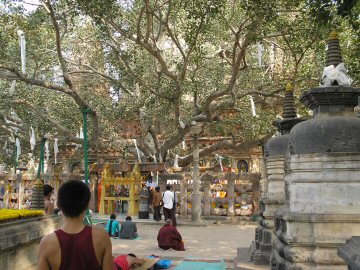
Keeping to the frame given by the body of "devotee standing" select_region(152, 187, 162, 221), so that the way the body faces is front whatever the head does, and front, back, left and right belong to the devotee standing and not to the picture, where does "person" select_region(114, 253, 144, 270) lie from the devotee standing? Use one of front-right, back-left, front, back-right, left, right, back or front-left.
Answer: back

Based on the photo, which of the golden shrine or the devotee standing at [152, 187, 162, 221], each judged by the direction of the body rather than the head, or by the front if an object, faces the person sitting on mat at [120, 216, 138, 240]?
the golden shrine

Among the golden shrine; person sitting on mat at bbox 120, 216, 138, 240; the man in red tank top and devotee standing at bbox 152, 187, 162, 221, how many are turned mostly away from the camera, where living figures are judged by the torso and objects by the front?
3

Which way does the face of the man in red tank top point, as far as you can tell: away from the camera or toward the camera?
away from the camera

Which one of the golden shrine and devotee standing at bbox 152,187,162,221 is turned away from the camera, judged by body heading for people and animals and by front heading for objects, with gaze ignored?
the devotee standing

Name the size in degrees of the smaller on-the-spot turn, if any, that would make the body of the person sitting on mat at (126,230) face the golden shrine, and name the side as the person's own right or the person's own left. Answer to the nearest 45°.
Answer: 0° — they already face it

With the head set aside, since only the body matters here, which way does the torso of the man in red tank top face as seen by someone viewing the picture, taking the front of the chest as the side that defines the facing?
away from the camera

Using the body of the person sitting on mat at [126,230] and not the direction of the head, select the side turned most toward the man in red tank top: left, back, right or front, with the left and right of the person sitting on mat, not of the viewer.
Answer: back

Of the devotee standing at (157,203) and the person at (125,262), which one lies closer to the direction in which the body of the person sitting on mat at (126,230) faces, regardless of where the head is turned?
the devotee standing

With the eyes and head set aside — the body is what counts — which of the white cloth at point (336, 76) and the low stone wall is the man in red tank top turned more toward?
the low stone wall

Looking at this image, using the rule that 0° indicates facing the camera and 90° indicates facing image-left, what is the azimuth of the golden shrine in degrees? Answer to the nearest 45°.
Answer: approximately 0°

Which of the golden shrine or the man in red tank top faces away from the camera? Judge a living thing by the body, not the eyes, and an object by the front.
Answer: the man in red tank top

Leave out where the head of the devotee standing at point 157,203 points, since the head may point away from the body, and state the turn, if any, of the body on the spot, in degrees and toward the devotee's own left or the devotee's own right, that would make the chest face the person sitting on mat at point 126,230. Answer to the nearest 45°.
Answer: approximately 180°

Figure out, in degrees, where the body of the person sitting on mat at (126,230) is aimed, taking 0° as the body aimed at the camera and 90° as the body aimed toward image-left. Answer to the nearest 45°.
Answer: approximately 180°

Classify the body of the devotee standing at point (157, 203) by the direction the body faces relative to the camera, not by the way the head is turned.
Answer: away from the camera

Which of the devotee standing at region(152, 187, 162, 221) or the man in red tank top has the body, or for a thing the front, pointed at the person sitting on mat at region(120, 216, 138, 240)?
the man in red tank top

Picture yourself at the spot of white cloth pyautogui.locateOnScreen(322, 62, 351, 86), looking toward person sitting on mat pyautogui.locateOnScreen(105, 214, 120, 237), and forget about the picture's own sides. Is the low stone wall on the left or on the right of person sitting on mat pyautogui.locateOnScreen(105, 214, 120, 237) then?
left

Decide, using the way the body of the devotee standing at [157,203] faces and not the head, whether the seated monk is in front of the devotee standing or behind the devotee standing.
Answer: behind
